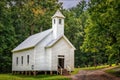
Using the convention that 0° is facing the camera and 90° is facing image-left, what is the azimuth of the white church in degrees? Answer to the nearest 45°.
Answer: approximately 315°
